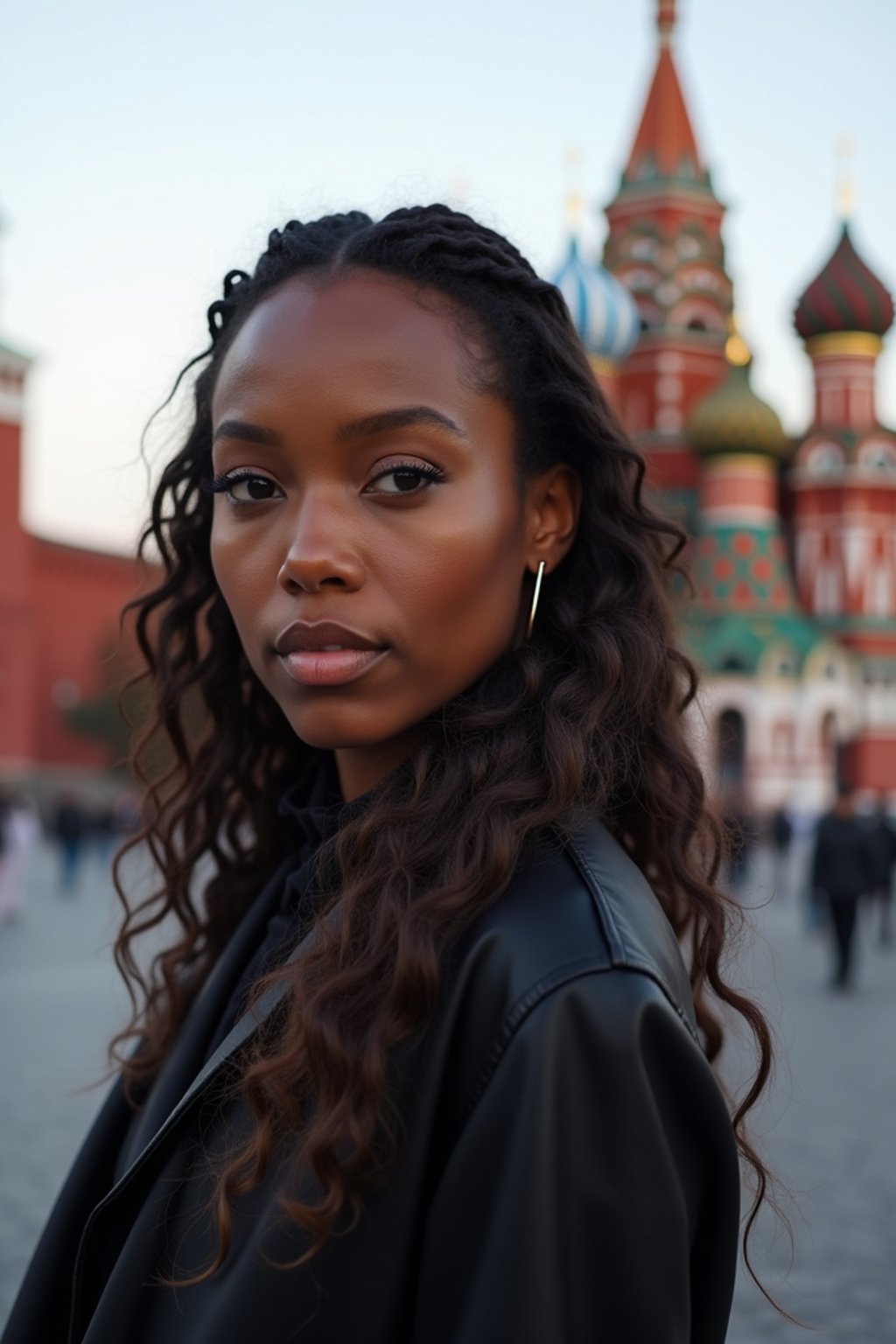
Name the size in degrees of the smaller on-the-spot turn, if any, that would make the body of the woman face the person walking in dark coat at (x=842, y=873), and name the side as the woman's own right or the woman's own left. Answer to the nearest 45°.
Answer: approximately 135° to the woman's own right

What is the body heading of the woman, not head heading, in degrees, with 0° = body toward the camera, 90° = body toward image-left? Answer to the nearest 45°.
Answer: approximately 45°

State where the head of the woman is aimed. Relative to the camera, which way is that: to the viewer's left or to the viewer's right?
to the viewer's left

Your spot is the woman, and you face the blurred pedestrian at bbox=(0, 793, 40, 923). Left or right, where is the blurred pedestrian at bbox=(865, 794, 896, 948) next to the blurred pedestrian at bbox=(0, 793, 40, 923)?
right

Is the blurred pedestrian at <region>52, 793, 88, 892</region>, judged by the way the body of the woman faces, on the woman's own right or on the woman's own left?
on the woman's own right
